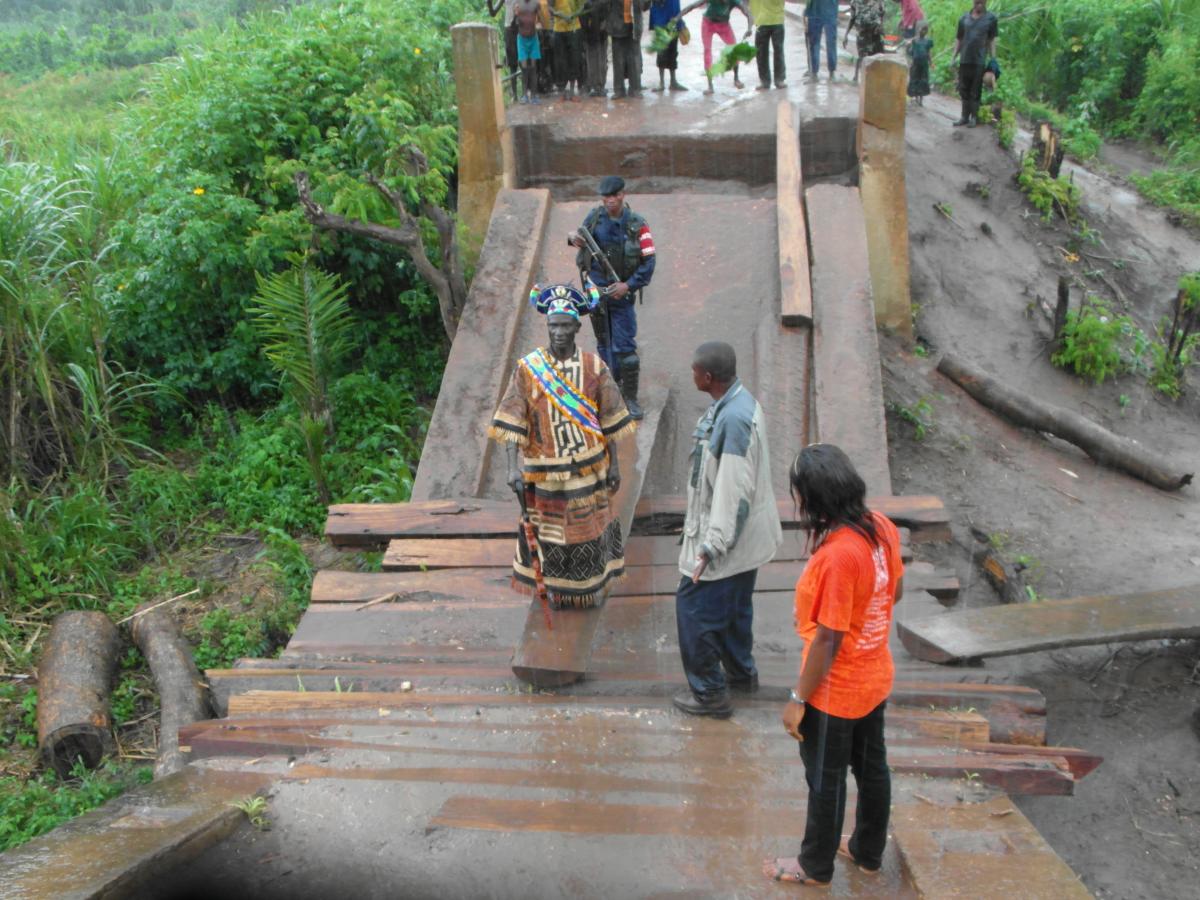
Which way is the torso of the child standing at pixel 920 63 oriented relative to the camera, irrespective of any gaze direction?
toward the camera

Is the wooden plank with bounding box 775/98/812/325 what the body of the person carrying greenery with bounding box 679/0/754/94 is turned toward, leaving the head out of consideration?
yes

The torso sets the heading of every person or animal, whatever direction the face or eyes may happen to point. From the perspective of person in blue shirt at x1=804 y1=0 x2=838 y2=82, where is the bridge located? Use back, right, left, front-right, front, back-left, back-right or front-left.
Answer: front

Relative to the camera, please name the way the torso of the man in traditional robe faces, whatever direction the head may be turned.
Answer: toward the camera

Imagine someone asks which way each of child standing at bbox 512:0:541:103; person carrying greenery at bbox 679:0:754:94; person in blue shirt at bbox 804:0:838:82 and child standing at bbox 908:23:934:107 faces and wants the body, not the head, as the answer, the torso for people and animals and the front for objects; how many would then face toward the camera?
4

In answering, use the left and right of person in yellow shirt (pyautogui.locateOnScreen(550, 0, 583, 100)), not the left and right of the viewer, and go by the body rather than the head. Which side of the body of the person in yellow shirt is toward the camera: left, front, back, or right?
front

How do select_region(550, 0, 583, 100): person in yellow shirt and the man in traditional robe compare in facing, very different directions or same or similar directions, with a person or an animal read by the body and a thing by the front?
same or similar directions

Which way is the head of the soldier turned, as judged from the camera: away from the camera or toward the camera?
toward the camera

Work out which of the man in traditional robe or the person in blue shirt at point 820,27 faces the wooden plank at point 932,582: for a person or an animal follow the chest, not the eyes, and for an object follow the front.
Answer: the person in blue shirt

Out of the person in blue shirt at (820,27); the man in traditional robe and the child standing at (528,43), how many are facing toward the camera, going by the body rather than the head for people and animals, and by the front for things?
3

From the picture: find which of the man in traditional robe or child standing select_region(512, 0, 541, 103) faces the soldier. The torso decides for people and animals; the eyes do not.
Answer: the child standing

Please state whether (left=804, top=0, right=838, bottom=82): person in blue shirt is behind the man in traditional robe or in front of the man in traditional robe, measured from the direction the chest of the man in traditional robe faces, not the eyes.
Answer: behind

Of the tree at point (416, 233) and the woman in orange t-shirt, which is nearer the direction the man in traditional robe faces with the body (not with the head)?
the woman in orange t-shirt
